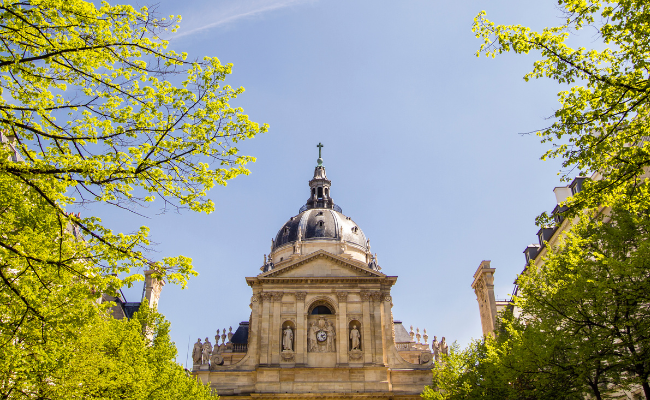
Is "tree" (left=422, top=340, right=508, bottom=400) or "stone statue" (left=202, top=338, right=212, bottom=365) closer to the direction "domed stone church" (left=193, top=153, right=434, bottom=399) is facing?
the tree

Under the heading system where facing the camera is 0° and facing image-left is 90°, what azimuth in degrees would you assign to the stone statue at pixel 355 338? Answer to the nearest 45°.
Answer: approximately 0°

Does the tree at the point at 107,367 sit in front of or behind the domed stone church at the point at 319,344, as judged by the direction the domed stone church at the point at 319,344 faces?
in front

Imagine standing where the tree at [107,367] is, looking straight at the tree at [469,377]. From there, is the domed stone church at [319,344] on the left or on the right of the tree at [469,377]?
left

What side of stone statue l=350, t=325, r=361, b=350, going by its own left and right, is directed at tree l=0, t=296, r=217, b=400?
front

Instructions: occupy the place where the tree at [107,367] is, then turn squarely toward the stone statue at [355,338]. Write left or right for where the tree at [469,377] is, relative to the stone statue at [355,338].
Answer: right

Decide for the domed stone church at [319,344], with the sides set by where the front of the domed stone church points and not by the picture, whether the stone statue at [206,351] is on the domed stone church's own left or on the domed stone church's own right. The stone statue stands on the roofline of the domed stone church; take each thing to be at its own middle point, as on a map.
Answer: on the domed stone church's own right

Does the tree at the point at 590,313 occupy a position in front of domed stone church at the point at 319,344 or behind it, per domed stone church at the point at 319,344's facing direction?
in front

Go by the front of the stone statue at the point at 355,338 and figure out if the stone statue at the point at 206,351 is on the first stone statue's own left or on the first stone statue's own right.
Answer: on the first stone statue's own right

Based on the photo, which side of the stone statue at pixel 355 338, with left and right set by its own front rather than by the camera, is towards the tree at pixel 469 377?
front

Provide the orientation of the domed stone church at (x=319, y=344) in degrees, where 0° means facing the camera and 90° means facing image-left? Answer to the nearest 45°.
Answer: approximately 0°

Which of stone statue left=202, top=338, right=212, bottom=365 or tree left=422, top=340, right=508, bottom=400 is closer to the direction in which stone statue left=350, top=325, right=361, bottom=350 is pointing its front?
the tree

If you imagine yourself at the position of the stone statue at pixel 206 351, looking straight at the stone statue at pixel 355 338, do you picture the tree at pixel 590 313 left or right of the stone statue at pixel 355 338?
right
